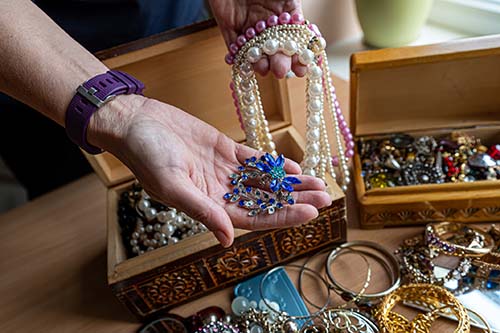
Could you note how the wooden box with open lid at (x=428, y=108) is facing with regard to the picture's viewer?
facing the viewer
